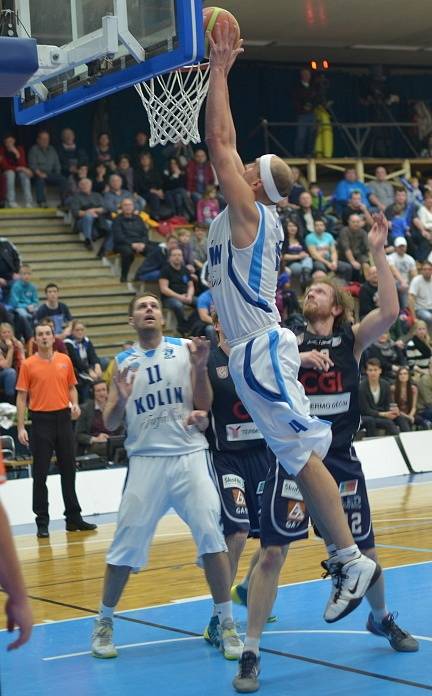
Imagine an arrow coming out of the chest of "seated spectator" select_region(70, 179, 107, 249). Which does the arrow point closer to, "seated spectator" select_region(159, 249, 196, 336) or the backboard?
the backboard

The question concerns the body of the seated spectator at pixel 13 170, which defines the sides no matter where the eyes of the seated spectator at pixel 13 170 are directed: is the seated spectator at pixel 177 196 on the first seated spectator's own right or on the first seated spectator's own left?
on the first seated spectator's own left

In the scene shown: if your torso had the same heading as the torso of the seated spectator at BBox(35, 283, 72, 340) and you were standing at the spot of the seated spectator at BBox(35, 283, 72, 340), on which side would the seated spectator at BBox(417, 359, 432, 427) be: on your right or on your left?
on your left

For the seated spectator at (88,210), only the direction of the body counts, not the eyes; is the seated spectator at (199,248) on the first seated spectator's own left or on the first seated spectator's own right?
on the first seated spectator's own left

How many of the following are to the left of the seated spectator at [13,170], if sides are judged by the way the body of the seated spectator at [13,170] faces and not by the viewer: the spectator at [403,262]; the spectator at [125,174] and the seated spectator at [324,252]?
3

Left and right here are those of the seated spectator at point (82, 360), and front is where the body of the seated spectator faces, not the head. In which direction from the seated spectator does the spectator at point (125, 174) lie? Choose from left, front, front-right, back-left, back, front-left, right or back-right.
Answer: back-left

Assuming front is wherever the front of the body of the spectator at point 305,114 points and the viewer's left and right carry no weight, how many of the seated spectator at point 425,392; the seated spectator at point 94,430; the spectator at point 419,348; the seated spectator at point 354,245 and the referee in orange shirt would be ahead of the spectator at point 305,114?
5

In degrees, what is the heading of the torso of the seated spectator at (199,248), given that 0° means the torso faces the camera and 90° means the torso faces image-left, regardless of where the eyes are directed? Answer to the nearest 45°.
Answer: approximately 0°
